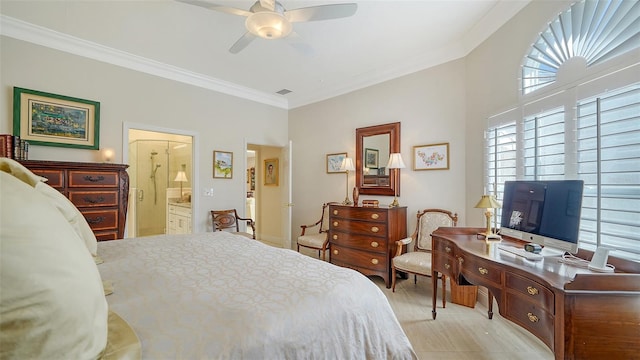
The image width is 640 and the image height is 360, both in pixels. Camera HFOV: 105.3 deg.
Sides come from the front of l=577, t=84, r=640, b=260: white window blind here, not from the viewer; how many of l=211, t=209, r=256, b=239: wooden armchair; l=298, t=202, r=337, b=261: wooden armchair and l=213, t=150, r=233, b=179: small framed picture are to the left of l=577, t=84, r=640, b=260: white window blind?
0

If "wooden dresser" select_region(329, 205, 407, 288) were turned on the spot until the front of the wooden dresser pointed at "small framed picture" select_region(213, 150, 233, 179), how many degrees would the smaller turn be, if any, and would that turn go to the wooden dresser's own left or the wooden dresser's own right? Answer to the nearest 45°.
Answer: approximately 45° to the wooden dresser's own right

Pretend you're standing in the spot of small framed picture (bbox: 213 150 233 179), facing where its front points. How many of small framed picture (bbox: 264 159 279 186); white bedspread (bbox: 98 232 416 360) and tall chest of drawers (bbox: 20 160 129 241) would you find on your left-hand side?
1

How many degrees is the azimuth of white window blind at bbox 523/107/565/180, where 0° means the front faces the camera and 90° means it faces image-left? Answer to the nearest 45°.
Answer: approximately 45°

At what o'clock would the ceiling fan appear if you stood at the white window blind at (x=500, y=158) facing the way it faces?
The ceiling fan is roughly at 12 o'clock from the white window blind.

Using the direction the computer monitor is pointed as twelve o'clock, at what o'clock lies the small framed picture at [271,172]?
The small framed picture is roughly at 2 o'clock from the computer monitor.

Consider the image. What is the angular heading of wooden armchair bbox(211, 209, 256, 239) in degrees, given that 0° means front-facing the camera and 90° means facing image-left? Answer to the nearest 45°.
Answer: approximately 315°

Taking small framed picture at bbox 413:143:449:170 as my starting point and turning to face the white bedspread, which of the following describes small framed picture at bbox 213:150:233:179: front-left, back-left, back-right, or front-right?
front-right

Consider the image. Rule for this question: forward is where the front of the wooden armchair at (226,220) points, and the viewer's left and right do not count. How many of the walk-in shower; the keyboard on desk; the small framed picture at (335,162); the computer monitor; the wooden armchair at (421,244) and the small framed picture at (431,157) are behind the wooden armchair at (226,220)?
1

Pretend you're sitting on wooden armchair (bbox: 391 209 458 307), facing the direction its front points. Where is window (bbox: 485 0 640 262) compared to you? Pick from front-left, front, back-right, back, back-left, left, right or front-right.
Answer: left

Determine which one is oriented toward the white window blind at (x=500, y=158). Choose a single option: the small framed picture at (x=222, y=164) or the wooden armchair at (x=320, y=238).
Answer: the small framed picture

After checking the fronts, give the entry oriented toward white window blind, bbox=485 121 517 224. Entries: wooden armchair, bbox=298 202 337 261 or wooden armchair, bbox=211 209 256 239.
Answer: wooden armchair, bbox=211 209 256 239

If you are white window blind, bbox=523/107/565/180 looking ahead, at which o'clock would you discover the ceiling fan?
The ceiling fan is roughly at 12 o'clock from the white window blind.

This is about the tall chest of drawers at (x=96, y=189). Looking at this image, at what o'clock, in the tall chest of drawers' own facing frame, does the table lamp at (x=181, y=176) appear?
The table lamp is roughly at 7 o'clock from the tall chest of drawers.

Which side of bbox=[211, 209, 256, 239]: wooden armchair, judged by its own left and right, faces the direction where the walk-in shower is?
back

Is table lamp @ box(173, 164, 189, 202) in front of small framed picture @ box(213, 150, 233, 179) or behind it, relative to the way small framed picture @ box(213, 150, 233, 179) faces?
behind
